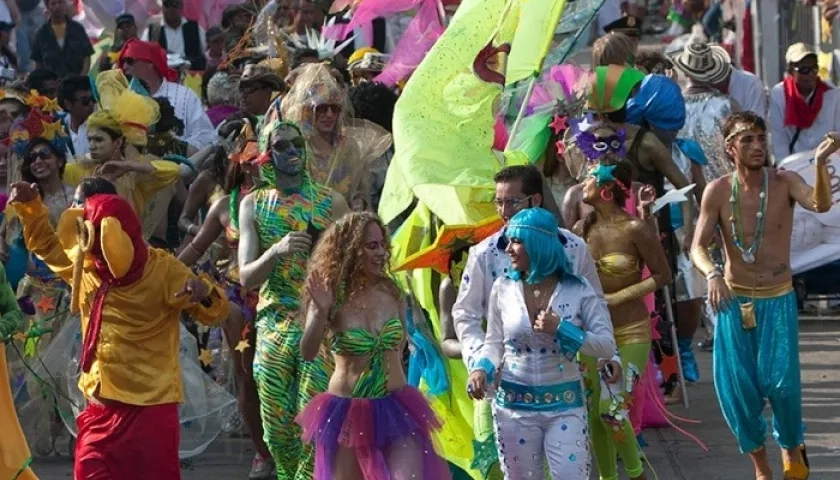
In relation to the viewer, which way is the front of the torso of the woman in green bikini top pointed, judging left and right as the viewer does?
facing the viewer and to the right of the viewer

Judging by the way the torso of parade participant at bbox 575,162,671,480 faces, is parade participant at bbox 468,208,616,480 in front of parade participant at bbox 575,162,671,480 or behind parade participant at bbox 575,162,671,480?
in front

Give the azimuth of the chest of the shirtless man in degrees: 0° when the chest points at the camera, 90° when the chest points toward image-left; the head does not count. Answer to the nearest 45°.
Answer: approximately 0°

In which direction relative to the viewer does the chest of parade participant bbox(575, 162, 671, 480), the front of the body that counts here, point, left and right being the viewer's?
facing the viewer and to the left of the viewer

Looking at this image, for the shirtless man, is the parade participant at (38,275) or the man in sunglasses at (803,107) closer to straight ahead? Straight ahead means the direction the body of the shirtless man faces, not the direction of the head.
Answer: the parade participant

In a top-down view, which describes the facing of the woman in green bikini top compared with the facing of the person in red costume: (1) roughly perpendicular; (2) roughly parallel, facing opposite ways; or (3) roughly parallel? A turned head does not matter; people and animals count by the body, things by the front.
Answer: roughly perpendicular

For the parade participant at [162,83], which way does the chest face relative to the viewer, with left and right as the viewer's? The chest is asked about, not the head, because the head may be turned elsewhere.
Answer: facing to the left of the viewer

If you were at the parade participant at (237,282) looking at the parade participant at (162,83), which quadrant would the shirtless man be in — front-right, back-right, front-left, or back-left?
back-right
